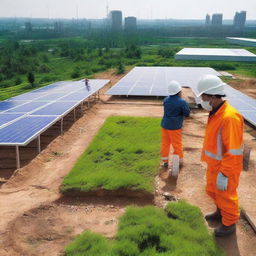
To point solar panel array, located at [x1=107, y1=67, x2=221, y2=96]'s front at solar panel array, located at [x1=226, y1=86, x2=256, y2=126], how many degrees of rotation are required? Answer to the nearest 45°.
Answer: approximately 45° to its left

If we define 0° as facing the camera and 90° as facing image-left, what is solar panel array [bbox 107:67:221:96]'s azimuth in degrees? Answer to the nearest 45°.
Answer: approximately 0°

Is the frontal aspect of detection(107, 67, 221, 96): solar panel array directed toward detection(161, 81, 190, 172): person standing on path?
yes

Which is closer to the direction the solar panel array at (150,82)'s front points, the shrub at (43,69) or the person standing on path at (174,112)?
the person standing on path

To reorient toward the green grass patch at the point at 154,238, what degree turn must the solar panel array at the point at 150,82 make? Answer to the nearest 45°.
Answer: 0° — it already faces it

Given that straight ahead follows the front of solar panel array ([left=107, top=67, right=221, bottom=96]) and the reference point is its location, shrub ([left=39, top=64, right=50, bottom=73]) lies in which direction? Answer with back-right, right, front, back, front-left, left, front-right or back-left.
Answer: back-right

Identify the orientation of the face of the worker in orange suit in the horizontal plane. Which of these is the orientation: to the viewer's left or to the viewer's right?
to the viewer's left

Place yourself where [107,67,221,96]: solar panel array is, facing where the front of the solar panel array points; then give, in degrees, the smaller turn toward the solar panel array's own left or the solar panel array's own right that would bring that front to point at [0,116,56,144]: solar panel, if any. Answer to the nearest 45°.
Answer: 0° — it already faces it
